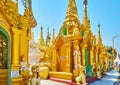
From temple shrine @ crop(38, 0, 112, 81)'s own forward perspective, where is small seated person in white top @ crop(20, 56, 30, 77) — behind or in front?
in front
